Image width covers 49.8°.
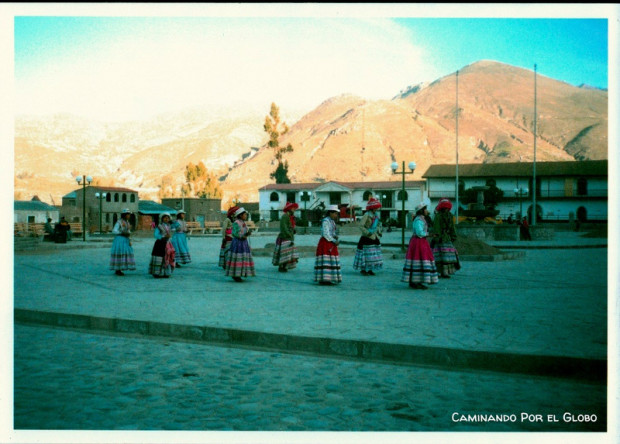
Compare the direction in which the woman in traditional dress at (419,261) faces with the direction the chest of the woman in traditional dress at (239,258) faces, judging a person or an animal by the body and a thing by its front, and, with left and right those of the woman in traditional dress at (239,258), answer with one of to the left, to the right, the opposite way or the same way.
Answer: the same way

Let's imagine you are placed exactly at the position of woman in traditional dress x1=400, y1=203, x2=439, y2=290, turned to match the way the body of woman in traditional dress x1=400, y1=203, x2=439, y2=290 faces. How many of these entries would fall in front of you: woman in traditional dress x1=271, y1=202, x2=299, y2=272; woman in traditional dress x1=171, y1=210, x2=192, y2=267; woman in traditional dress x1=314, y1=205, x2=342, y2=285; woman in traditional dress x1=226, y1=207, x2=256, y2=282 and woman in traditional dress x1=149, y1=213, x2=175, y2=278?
0

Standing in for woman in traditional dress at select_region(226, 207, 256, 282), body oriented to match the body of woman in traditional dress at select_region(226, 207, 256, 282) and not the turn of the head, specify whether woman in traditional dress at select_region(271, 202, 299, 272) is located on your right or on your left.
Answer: on your left

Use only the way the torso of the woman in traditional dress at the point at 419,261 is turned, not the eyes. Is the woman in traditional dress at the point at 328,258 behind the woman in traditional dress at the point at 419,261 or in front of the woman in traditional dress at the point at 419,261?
behind

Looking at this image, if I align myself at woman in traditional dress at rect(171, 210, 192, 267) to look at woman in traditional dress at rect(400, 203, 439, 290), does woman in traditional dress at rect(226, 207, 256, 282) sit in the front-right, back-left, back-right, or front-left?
front-right

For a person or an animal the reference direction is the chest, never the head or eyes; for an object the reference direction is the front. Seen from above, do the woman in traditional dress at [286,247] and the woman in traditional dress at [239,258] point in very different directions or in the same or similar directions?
same or similar directions

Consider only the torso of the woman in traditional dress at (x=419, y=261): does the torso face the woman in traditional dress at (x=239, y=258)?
no

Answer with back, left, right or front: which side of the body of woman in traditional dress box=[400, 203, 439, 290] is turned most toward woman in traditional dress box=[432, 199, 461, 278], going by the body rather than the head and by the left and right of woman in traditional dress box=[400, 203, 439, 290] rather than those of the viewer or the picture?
left

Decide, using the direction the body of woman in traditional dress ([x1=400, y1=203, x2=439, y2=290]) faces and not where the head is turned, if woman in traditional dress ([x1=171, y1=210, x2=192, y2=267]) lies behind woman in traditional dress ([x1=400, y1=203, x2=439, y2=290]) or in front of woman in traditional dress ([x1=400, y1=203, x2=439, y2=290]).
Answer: behind
